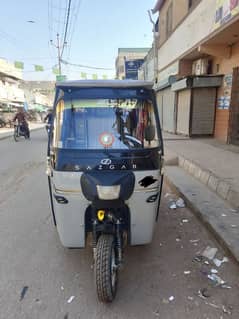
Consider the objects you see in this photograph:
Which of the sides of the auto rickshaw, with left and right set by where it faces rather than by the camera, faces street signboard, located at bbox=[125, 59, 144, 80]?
back

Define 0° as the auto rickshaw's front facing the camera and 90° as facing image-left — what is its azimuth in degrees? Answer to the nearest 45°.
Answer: approximately 0°

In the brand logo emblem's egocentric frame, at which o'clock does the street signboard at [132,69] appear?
The street signboard is roughly at 6 o'clock from the brand logo emblem.

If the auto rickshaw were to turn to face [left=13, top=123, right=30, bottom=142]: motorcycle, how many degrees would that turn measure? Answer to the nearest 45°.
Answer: approximately 180°

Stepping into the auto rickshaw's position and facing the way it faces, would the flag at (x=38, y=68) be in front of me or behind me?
behind

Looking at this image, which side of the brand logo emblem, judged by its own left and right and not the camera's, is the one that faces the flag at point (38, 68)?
back
